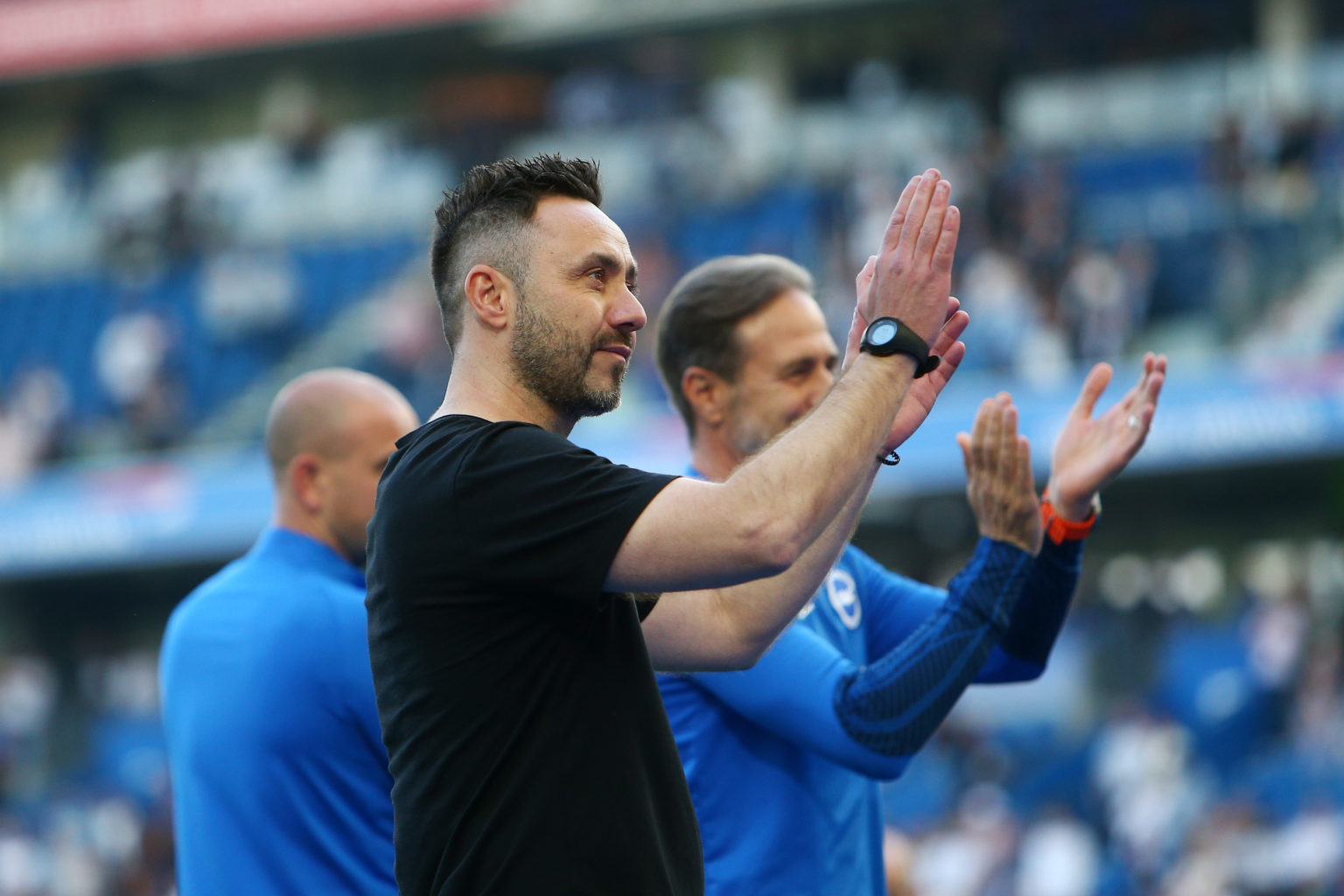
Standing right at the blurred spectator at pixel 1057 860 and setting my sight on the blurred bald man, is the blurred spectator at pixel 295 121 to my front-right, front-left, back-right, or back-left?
back-right

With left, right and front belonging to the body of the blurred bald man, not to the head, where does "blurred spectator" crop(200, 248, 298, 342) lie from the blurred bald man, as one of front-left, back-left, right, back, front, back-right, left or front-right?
front-left

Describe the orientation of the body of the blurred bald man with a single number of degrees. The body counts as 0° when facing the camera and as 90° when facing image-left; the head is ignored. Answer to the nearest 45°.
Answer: approximately 225°

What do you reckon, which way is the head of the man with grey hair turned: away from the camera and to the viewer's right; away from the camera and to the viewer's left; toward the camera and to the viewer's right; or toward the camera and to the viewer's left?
toward the camera and to the viewer's right

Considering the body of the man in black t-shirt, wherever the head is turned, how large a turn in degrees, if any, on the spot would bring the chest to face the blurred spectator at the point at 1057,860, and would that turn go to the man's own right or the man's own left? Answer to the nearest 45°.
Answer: approximately 90° to the man's own left

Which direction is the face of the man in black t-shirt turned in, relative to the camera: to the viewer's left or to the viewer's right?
to the viewer's right

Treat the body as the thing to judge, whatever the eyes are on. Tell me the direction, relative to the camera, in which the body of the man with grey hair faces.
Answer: to the viewer's right

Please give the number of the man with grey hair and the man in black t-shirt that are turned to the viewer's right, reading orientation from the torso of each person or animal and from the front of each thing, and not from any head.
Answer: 2

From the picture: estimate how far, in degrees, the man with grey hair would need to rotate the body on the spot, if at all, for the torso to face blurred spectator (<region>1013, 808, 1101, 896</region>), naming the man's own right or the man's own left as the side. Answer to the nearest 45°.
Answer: approximately 90° to the man's own left

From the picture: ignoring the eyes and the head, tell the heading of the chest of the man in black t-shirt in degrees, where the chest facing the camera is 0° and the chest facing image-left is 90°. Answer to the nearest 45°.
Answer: approximately 270°
